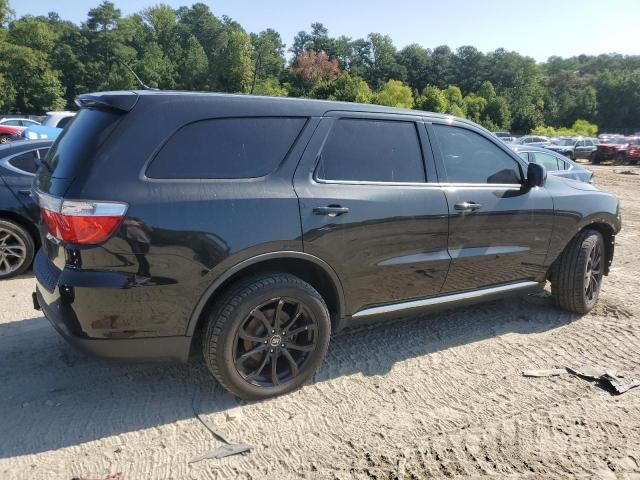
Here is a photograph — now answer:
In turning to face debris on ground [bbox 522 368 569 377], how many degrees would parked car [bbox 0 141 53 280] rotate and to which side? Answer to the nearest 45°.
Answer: approximately 45° to its right

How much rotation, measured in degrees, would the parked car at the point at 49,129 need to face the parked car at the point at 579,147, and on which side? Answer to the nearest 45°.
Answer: approximately 135° to its left

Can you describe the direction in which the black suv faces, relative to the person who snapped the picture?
facing away from the viewer and to the right of the viewer

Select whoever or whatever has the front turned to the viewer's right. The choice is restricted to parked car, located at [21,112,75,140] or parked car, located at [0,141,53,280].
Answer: parked car, located at [0,141,53,280]

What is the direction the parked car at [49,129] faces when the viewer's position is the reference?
facing the viewer and to the left of the viewer

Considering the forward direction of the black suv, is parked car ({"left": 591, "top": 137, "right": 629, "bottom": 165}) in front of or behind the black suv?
in front

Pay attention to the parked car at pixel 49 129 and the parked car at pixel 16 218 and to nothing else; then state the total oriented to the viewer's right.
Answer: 1

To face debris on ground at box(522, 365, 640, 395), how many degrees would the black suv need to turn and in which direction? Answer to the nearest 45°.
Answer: approximately 45° to its right
